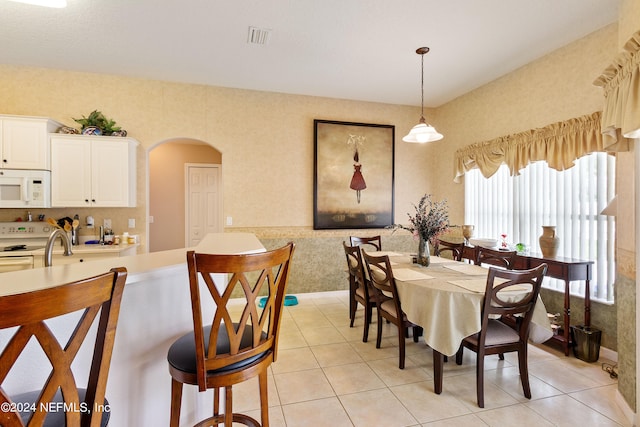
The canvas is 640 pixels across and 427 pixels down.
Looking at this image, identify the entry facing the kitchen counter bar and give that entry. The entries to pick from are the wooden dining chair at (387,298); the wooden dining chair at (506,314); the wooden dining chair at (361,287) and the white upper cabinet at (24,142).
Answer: the white upper cabinet

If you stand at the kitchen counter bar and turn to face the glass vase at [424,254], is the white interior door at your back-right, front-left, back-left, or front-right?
front-left

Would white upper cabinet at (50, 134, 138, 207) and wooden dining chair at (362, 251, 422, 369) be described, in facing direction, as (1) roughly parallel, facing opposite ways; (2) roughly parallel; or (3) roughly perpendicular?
roughly perpendicular

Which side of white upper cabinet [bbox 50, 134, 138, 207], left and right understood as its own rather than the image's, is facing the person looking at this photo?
front

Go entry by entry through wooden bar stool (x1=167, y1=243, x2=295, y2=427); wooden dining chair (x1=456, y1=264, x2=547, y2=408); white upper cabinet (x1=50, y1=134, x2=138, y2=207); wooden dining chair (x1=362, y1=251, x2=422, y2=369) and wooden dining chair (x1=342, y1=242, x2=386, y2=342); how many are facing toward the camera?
1

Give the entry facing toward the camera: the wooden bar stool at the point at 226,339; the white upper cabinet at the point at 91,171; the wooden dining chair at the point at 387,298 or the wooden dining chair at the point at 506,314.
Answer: the white upper cabinet

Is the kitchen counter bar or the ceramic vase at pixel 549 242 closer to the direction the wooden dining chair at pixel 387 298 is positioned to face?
the ceramic vase

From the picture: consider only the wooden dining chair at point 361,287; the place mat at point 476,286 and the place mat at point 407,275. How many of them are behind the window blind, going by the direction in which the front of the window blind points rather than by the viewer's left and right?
0

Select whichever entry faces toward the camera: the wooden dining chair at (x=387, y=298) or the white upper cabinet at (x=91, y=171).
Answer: the white upper cabinet

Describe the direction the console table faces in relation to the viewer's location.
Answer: facing the viewer and to the left of the viewer

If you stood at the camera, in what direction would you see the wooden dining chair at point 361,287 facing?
facing away from the viewer and to the right of the viewer

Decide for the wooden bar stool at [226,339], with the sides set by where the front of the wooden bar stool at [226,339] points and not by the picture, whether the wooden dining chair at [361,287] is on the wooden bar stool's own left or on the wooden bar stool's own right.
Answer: on the wooden bar stool's own right

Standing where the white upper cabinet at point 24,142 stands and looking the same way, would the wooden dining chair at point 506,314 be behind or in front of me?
in front

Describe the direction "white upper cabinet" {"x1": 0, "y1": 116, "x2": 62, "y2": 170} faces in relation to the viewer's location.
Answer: facing the viewer

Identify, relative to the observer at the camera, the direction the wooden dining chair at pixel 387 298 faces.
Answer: facing away from the viewer and to the right of the viewer

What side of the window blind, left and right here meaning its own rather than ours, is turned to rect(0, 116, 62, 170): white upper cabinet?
front

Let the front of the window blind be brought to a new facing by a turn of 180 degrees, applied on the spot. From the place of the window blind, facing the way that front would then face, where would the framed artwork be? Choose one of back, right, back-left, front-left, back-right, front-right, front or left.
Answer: back-left
